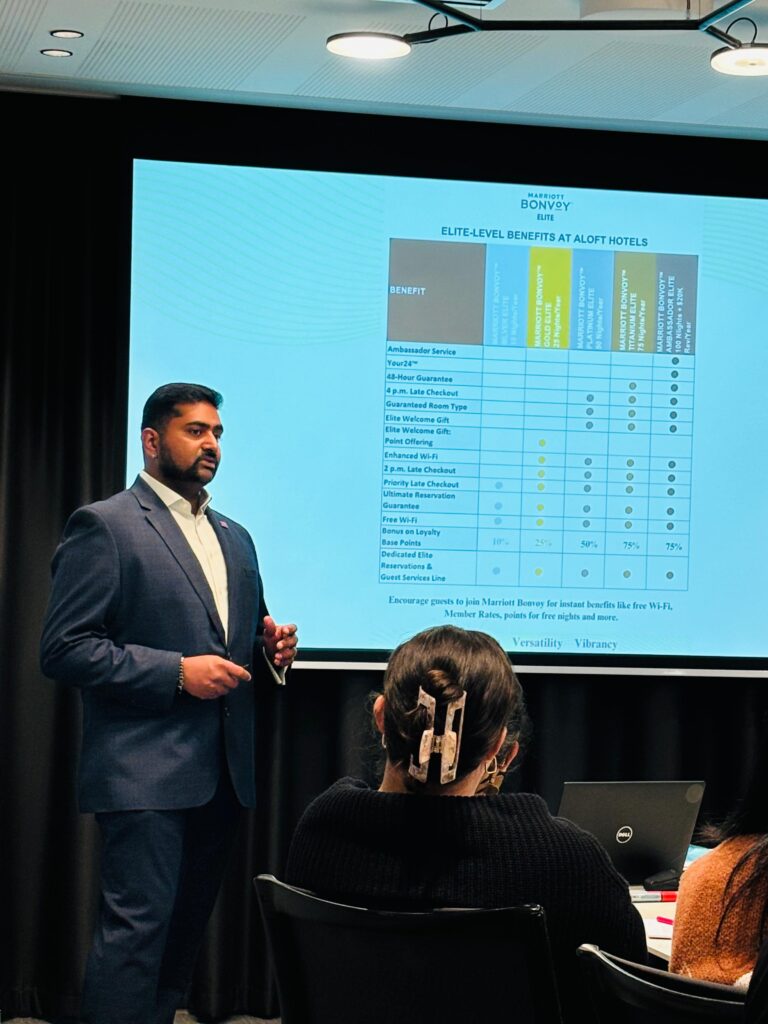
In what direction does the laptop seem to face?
away from the camera

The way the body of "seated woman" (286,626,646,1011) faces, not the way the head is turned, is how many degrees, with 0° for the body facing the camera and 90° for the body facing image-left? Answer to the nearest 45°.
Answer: approximately 180°

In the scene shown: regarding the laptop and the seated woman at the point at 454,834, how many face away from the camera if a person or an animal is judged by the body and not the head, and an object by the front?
2

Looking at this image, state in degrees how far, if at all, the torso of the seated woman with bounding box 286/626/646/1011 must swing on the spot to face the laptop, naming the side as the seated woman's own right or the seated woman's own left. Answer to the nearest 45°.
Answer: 0° — they already face it

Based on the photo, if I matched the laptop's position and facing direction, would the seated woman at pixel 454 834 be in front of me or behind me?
behind

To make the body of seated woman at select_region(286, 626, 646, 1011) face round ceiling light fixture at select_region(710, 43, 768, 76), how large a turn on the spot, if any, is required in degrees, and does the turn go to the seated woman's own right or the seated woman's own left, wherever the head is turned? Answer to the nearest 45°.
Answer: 0° — they already face it
